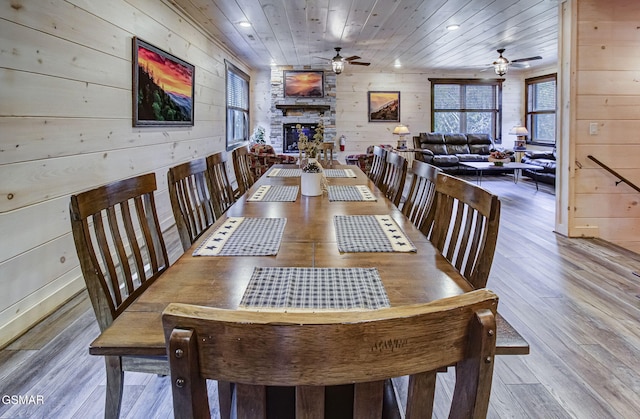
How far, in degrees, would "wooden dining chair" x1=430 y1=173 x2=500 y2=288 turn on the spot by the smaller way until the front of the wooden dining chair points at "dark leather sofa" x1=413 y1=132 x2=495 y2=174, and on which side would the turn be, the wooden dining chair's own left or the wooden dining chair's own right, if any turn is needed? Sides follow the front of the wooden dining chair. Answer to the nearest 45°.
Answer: approximately 135° to the wooden dining chair's own right

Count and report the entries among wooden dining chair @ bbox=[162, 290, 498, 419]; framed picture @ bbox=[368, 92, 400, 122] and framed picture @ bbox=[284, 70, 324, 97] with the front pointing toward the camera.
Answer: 2

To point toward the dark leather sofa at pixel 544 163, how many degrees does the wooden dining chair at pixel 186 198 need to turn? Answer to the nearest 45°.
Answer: approximately 90° to its left

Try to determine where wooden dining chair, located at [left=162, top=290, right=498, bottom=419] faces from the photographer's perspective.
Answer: facing away from the viewer

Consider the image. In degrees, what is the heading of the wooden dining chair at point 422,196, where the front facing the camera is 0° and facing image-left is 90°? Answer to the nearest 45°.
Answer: approximately 45°

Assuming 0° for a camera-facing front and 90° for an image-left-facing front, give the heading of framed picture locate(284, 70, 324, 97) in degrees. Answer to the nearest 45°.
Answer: approximately 0°

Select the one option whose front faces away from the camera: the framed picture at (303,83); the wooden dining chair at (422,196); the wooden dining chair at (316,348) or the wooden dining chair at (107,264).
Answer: the wooden dining chair at (316,348)
